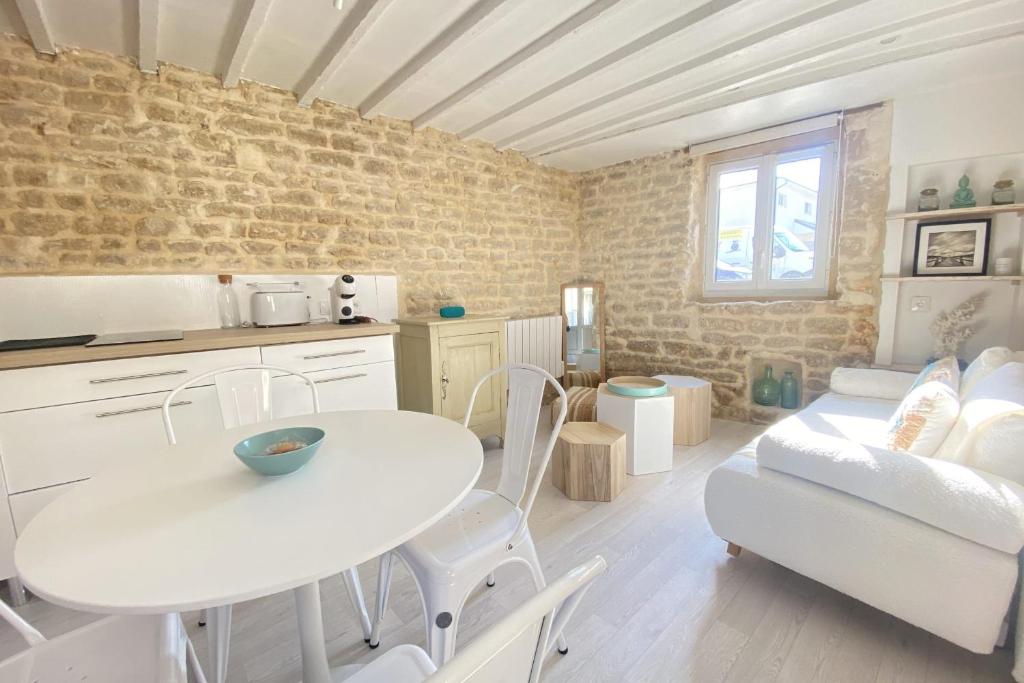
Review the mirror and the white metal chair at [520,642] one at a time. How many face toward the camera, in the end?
1

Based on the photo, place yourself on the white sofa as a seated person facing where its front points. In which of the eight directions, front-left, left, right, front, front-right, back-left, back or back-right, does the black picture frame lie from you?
back-right

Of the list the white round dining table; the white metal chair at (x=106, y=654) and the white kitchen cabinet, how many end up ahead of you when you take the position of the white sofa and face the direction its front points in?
3

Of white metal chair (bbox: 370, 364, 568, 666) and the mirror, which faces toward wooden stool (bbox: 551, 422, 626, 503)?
the mirror

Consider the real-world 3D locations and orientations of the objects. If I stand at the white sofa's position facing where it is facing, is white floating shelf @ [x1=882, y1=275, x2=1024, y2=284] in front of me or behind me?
behind

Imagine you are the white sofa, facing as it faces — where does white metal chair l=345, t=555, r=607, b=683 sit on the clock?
The white metal chair is roughly at 11 o'clock from the white sofa.

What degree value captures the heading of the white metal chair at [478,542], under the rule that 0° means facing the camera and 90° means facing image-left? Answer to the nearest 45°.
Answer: approximately 45°

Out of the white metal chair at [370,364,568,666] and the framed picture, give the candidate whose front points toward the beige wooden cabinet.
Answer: the framed picture

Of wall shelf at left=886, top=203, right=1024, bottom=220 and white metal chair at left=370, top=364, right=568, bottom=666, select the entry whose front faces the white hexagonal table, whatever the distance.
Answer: the wall shelf

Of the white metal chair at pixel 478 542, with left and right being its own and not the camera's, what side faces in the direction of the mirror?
back

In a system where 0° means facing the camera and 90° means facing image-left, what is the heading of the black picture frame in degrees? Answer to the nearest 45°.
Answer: approximately 45°

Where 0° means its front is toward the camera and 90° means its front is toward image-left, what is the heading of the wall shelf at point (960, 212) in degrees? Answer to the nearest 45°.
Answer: approximately 45°

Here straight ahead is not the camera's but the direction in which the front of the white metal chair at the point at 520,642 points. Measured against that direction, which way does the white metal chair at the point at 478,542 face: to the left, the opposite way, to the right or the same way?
to the left

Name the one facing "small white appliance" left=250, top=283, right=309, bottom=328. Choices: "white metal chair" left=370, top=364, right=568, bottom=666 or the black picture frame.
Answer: the black picture frame
